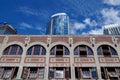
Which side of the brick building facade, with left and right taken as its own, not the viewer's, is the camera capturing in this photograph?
front
